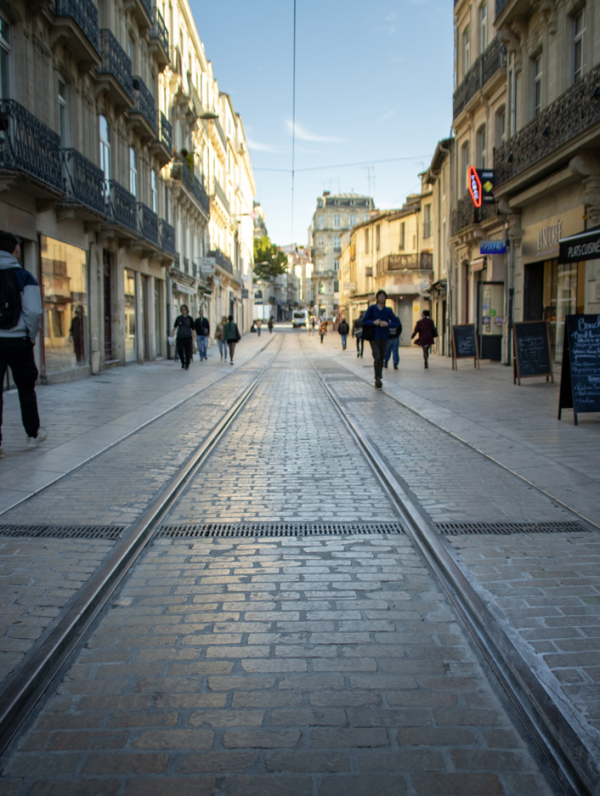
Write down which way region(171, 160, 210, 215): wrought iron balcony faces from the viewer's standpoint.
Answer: facing to the right of the viewer

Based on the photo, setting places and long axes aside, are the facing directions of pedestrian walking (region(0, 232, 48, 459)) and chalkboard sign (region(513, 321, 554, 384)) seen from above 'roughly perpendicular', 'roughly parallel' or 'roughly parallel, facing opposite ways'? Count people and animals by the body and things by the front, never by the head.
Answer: roughly parallel, facing opposite ways

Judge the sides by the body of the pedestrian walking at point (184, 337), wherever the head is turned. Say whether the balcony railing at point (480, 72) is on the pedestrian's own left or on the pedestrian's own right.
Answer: on the pedestrian's own left

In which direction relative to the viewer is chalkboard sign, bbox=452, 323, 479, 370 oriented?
toward the camera

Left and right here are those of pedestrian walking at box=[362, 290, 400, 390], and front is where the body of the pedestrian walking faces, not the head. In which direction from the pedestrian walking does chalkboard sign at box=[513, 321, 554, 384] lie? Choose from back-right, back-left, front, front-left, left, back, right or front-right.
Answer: left

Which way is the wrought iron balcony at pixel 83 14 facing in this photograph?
to the viewer's right

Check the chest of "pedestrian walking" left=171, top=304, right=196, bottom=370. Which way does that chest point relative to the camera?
toward the camera

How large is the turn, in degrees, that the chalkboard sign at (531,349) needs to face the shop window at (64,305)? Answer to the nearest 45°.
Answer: approximately 90° to its right

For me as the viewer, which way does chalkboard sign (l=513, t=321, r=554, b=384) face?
facing the viewer

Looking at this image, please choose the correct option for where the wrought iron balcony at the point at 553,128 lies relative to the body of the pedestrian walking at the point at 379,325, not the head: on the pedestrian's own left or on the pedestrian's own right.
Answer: on the pedestrian's own left

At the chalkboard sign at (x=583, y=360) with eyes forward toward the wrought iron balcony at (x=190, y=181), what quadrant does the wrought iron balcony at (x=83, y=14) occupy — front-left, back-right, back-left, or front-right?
front-left

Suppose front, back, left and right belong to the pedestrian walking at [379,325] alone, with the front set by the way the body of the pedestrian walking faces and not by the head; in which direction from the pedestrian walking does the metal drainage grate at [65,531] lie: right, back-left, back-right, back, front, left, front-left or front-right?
front

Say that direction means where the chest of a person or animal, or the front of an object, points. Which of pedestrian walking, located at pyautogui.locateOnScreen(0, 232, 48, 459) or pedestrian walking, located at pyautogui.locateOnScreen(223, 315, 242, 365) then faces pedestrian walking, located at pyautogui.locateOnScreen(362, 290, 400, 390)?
pedestrian walking, located at pyautogui.locateOnScreen(0, 232, 48, 459)

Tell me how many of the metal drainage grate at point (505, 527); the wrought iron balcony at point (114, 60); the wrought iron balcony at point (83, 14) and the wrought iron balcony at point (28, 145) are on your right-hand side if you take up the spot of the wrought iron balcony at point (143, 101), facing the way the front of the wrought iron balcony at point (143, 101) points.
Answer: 4

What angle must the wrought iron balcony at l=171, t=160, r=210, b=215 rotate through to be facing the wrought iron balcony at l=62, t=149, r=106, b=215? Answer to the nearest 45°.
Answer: approximately 90° to its right
